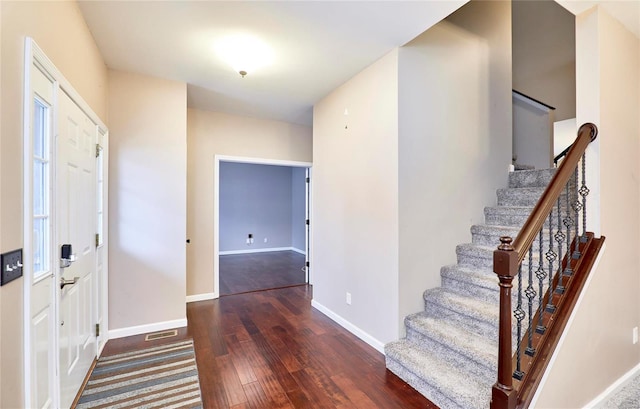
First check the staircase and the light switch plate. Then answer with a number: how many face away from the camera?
0

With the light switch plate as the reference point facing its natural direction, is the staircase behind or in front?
in front

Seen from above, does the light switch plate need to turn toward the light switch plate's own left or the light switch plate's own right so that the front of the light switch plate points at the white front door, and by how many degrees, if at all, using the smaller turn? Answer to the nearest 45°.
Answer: approximately 135° to the light switch plate's own left

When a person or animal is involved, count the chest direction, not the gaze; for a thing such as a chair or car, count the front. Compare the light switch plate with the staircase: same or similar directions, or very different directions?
very different directions

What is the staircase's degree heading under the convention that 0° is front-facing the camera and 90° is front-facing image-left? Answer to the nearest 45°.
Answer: approximately 45°
